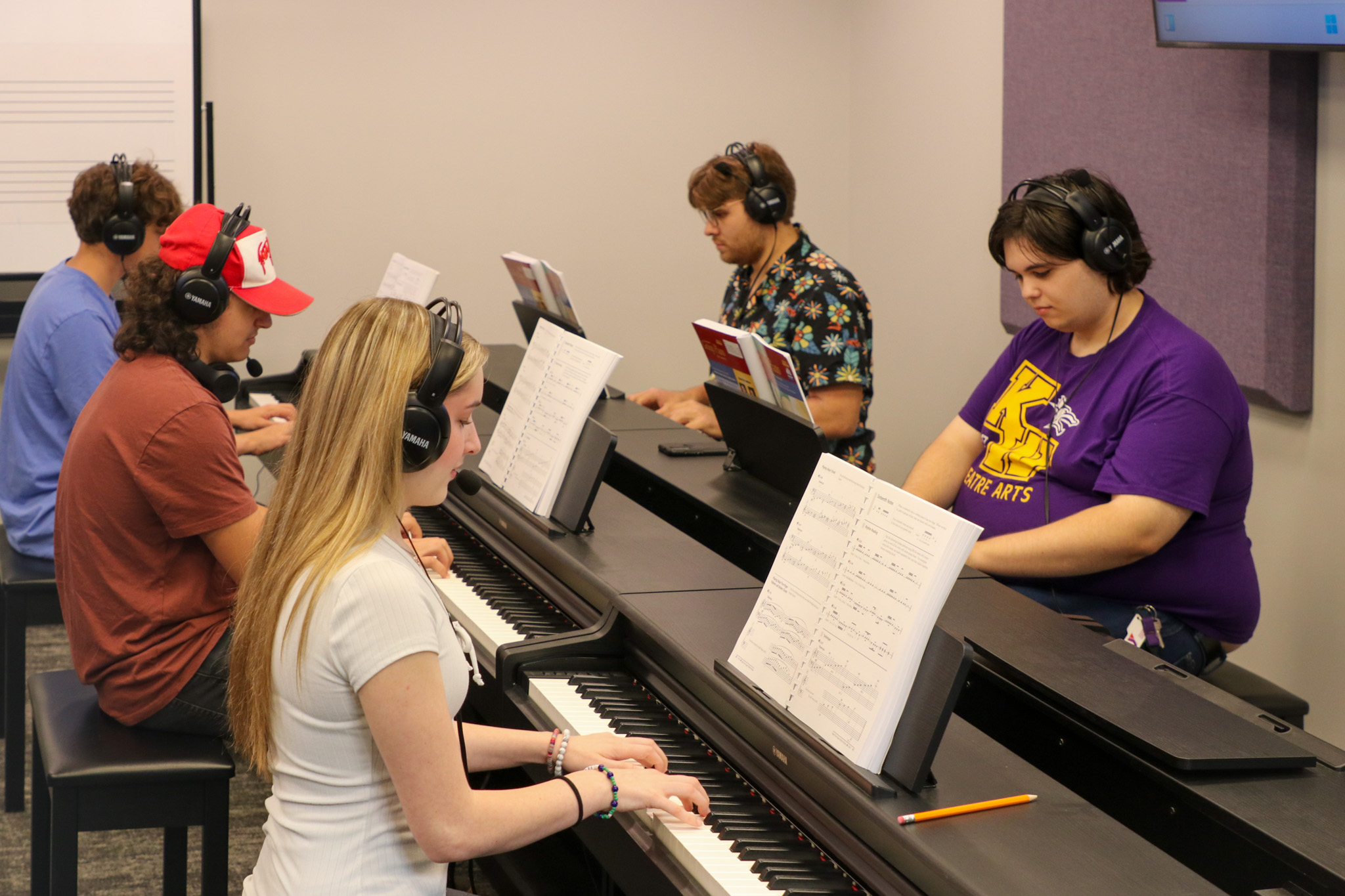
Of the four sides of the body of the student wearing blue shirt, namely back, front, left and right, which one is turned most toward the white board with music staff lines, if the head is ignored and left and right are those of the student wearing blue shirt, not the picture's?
left

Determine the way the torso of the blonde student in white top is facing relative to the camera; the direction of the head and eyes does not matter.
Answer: to the viewer's right

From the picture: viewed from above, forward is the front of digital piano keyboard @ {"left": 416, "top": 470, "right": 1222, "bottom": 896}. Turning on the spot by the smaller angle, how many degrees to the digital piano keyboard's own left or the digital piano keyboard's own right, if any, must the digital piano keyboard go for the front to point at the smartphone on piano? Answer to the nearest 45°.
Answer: approximately 135° to the digital piano keyboard's own right

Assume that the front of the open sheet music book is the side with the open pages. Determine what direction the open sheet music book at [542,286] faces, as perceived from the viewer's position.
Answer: facing away from the viewer and to the right of the viewer

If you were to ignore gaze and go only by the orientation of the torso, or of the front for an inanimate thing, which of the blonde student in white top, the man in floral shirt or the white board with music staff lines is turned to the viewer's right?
the blonde student in white top

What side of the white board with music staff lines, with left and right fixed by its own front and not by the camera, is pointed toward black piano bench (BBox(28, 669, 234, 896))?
front

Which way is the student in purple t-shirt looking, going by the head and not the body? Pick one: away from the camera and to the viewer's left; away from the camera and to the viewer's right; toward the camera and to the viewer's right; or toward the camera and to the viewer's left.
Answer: toward the camera and to the viewer's left

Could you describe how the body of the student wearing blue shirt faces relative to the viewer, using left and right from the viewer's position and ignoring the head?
facing to the right of the viewer

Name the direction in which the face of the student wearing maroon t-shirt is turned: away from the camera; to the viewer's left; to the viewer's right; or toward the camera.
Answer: to the viewer's right
